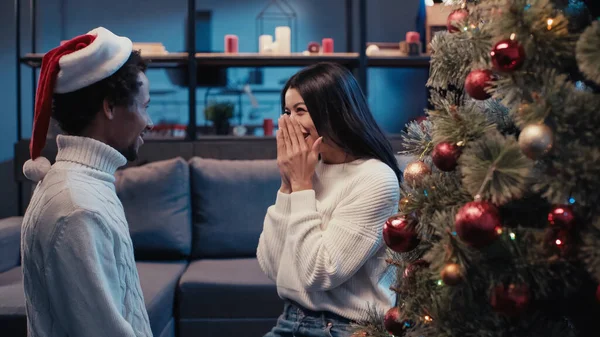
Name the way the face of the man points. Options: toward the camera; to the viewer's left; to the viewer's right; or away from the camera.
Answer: to the viewer's right

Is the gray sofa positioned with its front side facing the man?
yes

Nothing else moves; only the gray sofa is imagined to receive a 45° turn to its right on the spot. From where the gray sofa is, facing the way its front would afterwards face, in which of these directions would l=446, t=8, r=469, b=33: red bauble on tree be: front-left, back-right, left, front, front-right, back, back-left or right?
front-left

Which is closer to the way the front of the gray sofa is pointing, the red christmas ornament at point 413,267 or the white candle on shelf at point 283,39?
the red christmas ornament

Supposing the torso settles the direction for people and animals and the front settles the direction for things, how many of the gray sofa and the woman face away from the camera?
0

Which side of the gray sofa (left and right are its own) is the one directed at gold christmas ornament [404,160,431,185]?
front

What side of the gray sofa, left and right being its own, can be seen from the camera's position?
front

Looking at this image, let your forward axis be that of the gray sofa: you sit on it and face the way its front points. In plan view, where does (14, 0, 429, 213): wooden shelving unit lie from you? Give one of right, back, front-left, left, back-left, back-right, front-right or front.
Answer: back
